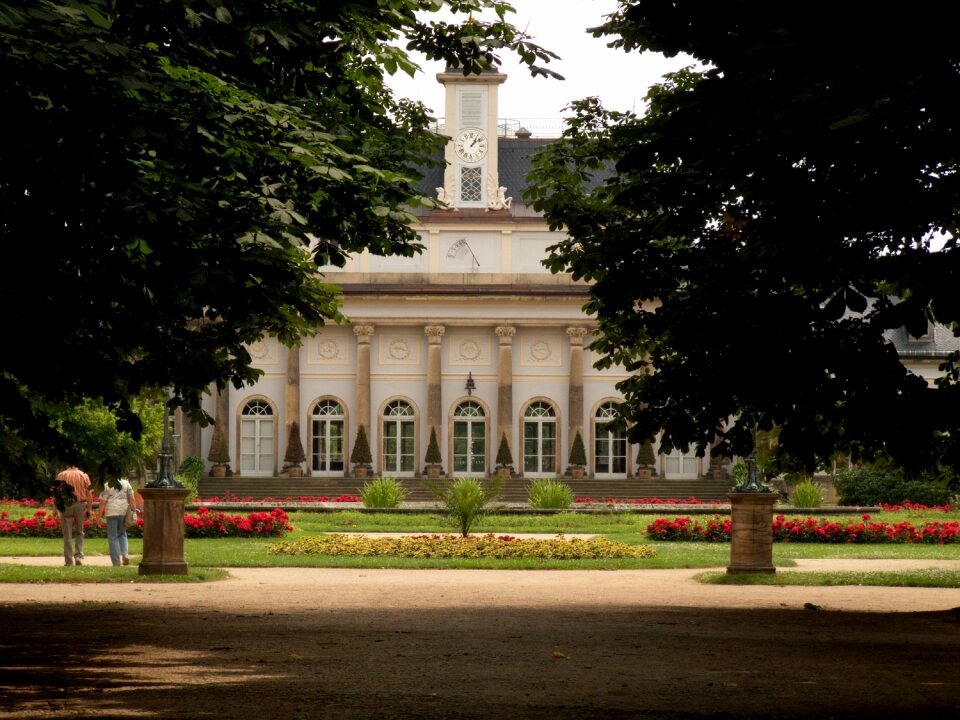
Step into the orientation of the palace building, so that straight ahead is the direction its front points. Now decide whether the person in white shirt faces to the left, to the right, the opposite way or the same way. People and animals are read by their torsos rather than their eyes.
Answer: the opposite way

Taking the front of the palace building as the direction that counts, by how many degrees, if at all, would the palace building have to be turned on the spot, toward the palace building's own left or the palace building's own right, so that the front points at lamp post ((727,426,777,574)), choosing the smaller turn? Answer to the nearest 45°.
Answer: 0° — it already faces it

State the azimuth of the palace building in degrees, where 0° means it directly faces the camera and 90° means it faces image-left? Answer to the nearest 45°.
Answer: approximately 0°

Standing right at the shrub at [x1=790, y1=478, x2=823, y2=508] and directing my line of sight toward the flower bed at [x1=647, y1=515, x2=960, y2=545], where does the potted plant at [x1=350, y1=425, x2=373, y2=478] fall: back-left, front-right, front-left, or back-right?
back-right

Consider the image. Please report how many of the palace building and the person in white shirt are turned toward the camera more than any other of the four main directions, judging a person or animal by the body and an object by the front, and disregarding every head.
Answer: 1

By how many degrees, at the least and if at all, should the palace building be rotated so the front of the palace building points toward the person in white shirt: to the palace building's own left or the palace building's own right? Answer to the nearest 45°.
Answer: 0° — it already faces them

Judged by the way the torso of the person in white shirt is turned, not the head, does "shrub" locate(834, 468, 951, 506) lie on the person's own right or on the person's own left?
on the person's own right

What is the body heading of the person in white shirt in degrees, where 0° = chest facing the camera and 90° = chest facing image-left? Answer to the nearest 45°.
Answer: approximately 180°
